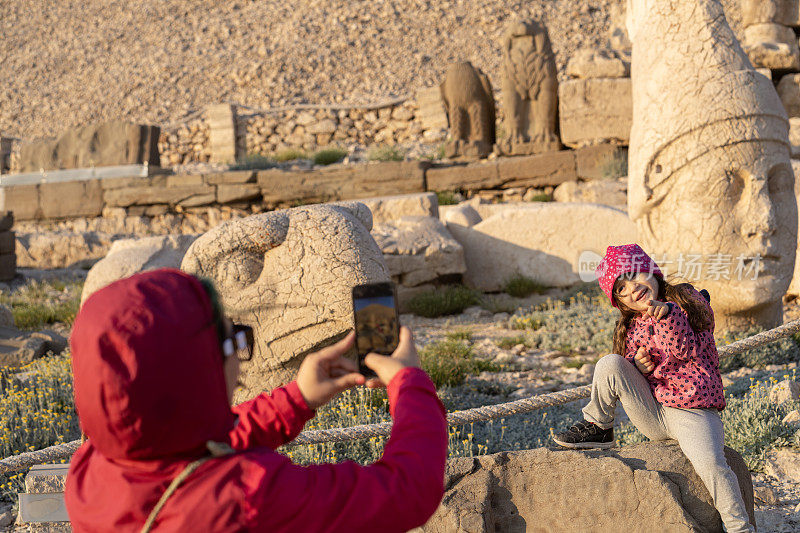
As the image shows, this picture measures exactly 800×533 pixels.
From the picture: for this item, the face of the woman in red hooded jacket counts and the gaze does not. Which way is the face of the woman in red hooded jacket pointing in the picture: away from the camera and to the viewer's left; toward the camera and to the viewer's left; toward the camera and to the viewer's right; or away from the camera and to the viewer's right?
away from the camera and to the viewer's right

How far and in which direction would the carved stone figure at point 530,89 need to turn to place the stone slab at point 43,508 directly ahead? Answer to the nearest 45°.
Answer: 0° — it already faces it

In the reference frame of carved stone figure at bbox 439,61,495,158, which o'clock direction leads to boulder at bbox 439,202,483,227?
The boulder is roughly at 12 o'clock from the carved stone figure.

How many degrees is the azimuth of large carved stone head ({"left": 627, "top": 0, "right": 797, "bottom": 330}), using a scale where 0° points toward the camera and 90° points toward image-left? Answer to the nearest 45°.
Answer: approximately 315°

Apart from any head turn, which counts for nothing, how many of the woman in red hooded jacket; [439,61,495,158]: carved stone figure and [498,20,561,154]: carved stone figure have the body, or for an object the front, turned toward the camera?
2

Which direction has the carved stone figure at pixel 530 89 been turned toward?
toward the camera

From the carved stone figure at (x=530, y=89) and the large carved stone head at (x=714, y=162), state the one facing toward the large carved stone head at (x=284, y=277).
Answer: the carved stone figure

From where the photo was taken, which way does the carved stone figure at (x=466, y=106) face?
toward the camera

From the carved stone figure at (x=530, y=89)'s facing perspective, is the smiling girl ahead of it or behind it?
ahead

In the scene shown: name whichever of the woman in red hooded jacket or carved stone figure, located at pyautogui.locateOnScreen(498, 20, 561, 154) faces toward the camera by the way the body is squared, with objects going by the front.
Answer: the carved stone figure

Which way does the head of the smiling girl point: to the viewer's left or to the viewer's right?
to the viewer's left

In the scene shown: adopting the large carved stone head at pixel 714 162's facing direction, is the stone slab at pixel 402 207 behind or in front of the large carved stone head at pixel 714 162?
behind
